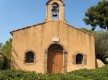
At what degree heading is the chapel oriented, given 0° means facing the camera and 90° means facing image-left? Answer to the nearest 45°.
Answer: approximately 0°

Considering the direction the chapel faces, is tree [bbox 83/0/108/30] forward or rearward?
rearward

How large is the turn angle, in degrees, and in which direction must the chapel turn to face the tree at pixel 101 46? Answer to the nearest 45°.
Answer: approximately 135° to its left
